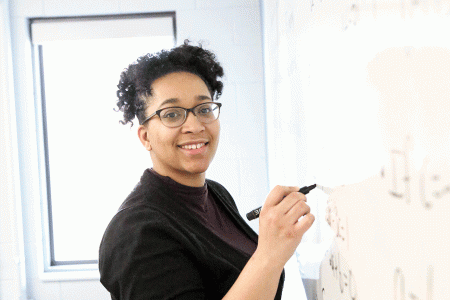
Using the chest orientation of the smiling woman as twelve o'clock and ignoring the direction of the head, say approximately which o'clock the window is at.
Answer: The window is roughly at 7 o'clock from the smiling woman.

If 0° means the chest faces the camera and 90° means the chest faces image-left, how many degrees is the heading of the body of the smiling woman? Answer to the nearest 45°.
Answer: approximately 315°
